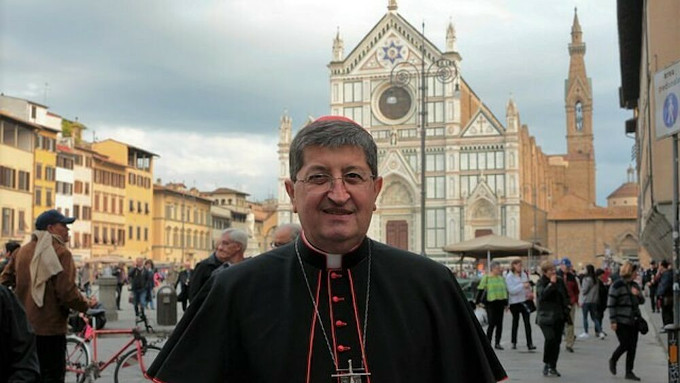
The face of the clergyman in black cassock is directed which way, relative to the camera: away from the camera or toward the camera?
toward the camera

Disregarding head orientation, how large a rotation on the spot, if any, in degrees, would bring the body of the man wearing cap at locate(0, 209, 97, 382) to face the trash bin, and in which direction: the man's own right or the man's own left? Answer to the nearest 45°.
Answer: approximately 45° to the man's own left

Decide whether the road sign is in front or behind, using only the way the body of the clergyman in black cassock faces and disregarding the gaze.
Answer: behind

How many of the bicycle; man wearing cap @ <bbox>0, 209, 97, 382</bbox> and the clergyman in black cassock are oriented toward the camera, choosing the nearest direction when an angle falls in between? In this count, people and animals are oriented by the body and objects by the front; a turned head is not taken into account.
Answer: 1

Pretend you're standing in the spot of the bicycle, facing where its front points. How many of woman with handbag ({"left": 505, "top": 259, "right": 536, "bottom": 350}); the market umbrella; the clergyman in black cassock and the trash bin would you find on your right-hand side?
1

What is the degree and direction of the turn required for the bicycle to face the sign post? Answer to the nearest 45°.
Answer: approximately 45° to its right

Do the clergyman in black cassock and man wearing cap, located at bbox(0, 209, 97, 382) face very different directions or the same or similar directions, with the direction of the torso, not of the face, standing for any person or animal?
very different directions

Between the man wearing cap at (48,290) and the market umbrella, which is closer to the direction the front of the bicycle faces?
the market umbrella

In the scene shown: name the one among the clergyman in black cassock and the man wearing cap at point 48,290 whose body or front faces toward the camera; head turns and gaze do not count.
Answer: the clergyman in black cassock

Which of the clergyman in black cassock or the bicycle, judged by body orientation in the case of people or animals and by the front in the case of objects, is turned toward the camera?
the clergyman in black cassock

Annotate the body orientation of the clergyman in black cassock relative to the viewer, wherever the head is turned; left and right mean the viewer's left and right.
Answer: facing the viewer

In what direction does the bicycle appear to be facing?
to the viewer's right

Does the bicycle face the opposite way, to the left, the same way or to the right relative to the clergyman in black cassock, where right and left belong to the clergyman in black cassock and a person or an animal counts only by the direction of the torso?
to the left

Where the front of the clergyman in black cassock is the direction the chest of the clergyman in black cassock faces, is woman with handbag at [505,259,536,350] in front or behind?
behind

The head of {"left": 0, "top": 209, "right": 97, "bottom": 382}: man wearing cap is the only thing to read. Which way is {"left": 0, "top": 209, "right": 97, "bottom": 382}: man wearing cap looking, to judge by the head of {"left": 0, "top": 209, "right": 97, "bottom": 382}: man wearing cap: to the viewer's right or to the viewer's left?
to the viewer's right
